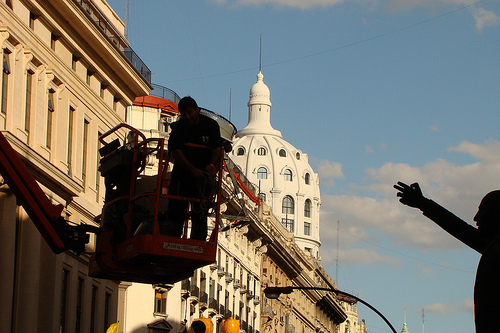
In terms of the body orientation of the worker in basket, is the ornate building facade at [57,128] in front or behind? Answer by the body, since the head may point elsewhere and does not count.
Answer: behind
